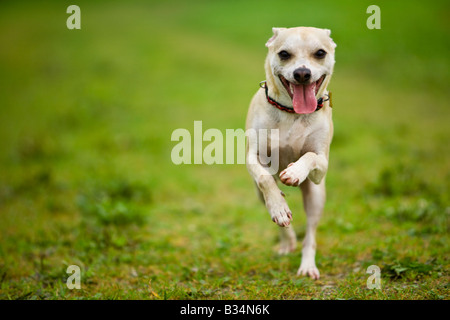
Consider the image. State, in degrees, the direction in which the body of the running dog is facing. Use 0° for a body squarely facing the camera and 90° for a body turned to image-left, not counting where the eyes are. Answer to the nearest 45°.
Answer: approximately 0°
